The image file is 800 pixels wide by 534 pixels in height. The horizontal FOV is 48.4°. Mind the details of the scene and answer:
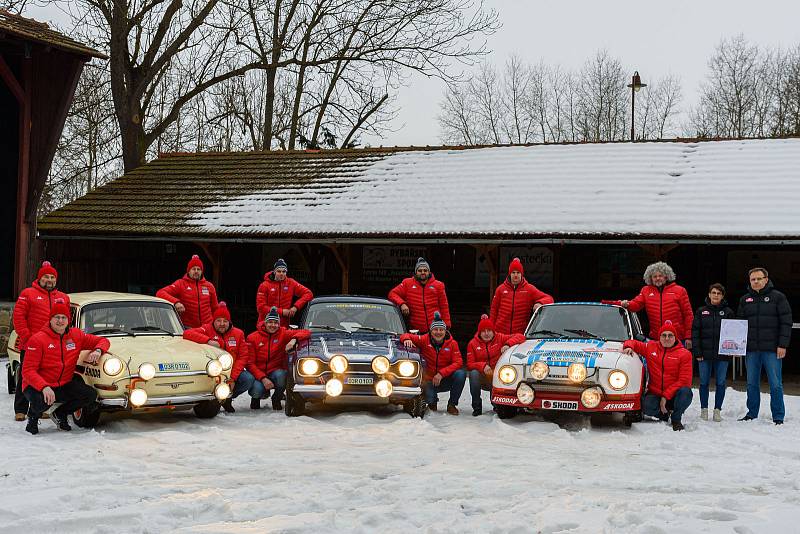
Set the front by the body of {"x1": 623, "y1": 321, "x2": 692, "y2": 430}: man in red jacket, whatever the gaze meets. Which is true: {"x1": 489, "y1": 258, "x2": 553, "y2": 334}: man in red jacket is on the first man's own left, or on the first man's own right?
on the first man's own right

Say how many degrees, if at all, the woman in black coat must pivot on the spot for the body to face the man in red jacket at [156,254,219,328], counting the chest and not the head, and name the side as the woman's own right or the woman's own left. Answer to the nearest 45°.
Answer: approximately 90° to the woman's own right

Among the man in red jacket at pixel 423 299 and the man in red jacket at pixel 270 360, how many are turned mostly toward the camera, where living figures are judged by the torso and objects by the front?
2

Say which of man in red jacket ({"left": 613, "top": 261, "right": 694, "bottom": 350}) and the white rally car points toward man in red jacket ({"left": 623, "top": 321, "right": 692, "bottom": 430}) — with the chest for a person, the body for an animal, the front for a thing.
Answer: man in red jacket ({"left": 613, "top": 261, "right": 694, "bottom": 350})

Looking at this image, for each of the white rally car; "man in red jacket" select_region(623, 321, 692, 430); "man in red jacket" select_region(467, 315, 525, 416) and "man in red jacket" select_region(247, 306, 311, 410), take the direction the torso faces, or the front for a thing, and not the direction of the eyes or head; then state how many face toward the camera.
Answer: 4

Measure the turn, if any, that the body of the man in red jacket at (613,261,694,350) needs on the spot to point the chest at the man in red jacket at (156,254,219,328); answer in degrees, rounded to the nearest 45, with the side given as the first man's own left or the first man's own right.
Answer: approximately 90° to the first man's own right

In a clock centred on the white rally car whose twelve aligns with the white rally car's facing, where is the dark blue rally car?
The dark blue rally car is roughly at 3 o'clock from the white rally car.

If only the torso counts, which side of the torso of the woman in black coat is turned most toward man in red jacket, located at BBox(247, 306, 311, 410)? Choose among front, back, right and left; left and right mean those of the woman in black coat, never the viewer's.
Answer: right

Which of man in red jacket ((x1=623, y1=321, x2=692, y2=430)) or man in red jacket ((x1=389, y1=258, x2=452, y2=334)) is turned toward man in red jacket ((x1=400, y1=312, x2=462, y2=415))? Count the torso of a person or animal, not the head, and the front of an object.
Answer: man in red jacket ((x1=389, y1=258, x2=452, y2=334))

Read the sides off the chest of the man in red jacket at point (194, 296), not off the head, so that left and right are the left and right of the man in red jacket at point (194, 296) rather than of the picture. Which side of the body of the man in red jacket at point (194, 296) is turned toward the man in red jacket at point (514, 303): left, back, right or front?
left

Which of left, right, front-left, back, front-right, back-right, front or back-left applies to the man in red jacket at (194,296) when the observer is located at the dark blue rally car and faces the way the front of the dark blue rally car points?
back-right

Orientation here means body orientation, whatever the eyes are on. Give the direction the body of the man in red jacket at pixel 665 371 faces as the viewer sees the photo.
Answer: toward the camera

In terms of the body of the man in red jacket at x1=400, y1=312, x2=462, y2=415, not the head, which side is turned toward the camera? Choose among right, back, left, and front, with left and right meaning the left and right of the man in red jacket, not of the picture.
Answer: front

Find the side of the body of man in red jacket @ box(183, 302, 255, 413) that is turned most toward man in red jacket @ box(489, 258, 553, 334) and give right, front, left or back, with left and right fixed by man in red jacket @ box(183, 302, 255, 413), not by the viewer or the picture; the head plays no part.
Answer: left

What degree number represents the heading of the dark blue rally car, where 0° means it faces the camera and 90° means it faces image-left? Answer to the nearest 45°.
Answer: approximately 0°

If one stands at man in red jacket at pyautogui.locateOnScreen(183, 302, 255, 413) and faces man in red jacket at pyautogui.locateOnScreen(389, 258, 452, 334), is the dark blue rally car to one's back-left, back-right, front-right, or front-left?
front-right
